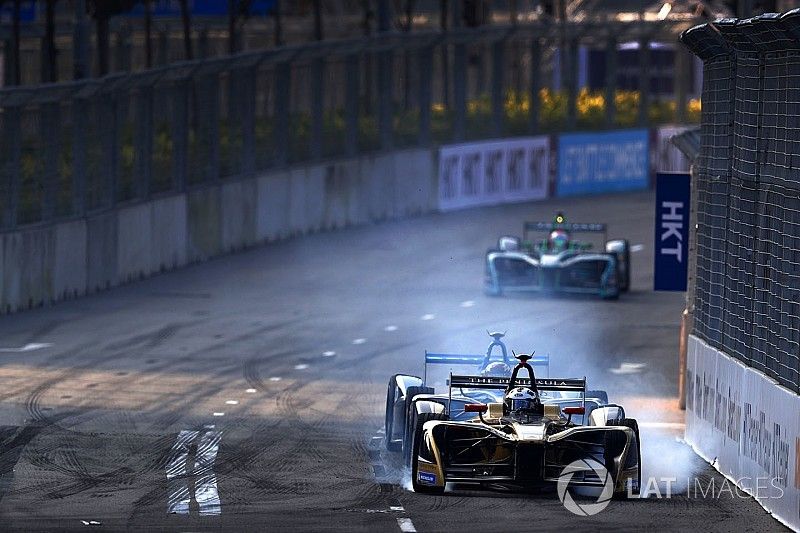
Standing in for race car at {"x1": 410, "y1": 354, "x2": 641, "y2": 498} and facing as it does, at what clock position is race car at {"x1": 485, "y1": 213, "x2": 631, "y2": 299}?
race car at {"x1": 485, "y1": 213, "x2": 631, "y2": 299} is roughly at 6 o'clock from race car at {"x1": 410, "y1": 354, "x2": 641, "y2": 498}.

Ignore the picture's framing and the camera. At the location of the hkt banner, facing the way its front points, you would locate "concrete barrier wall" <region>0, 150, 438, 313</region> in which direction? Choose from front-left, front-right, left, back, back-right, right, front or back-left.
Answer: back-right

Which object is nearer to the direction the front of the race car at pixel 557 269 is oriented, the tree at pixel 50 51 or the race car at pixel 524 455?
the race car

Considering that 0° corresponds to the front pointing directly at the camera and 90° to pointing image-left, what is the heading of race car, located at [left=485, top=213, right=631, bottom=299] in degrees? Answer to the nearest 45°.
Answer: approximately 0°

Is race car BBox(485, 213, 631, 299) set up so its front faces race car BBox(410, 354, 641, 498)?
yes
